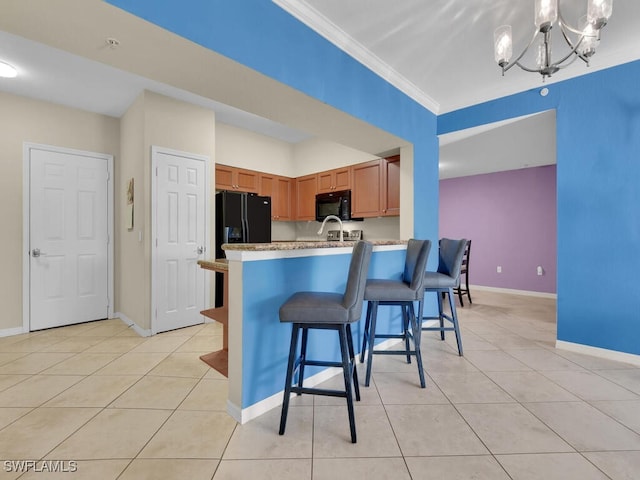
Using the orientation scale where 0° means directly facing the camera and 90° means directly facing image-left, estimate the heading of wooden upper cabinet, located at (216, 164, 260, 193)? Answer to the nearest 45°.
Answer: approximately 315°

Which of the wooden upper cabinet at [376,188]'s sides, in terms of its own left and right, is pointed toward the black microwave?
right

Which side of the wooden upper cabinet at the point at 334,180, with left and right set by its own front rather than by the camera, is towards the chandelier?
left

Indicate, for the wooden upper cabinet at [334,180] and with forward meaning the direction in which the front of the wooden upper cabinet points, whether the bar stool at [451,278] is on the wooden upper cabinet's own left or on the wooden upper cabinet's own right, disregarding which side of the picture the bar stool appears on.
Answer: on the wooden upper cabinet's own left

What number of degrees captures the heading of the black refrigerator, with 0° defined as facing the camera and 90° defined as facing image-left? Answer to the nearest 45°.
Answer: approximately 315°

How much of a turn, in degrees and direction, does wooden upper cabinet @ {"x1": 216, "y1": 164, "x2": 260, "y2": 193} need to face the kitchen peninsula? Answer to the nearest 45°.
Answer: approximately 45° to its right

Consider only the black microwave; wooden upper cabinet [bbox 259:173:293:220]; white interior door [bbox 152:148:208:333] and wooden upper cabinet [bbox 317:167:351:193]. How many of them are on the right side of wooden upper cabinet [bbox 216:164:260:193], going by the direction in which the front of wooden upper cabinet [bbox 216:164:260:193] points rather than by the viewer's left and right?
1

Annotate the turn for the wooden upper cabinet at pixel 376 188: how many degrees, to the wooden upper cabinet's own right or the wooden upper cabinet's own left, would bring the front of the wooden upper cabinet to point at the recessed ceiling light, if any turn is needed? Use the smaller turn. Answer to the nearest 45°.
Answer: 0° — it already faces it

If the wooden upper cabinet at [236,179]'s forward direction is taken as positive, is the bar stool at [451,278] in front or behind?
in front

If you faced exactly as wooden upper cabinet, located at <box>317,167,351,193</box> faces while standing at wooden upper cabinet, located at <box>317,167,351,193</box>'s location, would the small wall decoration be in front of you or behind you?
in front

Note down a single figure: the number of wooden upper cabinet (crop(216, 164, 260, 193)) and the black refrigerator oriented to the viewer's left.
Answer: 0
